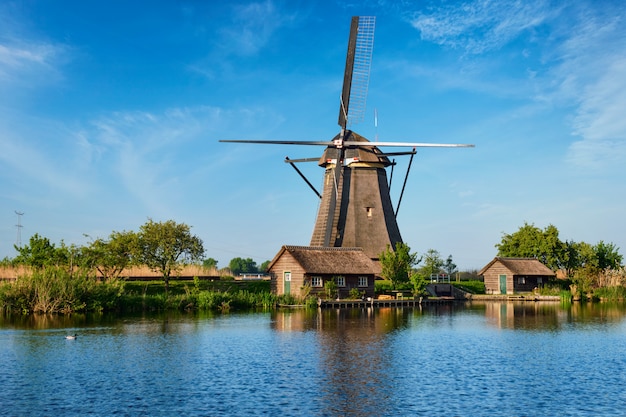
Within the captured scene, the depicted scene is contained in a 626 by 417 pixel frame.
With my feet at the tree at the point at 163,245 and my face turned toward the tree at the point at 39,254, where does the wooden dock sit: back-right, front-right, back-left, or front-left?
back-left

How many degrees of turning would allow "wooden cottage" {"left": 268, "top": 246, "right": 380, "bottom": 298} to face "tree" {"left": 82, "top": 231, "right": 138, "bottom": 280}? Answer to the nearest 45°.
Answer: approximately 45° to its right

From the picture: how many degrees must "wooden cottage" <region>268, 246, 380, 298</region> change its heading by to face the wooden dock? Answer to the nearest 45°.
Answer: approximately 135° to its left

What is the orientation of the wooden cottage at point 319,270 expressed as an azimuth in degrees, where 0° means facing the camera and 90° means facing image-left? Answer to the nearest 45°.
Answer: approximately 45°

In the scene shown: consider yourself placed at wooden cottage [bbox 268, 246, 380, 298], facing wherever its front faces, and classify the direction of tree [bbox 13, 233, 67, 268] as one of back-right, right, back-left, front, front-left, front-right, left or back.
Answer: front-right

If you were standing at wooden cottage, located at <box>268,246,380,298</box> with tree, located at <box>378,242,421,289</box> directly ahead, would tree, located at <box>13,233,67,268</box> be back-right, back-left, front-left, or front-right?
back-left
